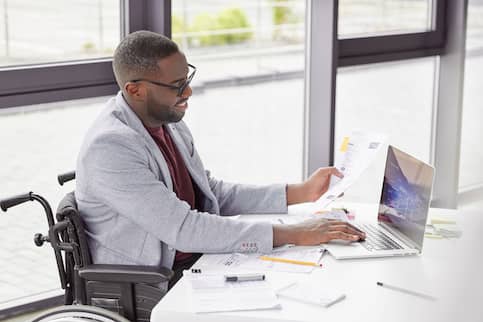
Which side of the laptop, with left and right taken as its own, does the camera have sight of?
left
